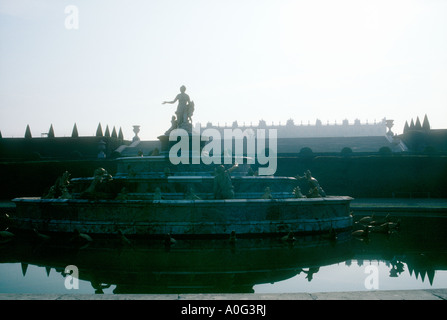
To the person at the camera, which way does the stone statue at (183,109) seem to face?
facing the viewer and to the left of the viewer

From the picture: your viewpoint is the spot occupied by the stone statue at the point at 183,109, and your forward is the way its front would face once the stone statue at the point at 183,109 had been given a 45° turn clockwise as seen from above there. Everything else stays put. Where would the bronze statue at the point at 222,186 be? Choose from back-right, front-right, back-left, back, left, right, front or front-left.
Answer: left
